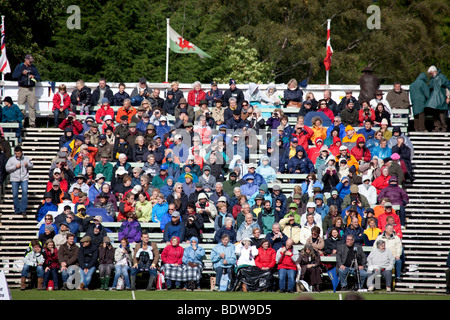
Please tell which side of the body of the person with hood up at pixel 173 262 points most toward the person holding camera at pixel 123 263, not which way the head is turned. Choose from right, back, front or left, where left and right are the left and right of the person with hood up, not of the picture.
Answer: right

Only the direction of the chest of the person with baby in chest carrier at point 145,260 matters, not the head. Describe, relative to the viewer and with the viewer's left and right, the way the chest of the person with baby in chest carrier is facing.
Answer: facing the viewer

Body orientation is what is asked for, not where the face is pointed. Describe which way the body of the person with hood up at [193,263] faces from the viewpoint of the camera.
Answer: toward the camera

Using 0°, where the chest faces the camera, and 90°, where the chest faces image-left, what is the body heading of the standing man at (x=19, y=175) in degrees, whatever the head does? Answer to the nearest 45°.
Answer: approximately 0°

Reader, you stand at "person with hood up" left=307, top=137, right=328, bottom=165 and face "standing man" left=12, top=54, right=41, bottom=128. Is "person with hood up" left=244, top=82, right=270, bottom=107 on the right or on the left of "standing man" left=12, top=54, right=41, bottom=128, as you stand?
right

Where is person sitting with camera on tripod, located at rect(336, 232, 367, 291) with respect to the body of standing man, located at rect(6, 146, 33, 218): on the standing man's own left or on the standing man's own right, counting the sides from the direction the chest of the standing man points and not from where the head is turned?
on the standing man's own left

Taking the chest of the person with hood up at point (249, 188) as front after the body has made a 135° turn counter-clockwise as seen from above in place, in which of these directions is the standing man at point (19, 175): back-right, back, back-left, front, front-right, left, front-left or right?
back-left

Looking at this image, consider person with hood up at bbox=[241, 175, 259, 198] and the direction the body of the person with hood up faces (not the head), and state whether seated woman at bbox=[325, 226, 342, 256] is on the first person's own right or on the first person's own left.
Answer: on the first person's own left

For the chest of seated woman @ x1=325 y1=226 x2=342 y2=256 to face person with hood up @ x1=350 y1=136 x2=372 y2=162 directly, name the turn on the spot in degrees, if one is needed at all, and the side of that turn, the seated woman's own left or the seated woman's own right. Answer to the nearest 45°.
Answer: approximately 180°

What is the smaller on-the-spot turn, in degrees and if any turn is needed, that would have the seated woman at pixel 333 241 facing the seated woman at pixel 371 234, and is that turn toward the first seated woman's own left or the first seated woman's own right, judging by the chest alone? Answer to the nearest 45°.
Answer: approximately 135° to the first seated woman's own left

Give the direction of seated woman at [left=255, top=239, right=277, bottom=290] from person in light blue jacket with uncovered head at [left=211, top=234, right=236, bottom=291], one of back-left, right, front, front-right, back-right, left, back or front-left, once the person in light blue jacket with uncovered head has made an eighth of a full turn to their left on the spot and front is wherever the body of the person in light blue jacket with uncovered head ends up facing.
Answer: front-left

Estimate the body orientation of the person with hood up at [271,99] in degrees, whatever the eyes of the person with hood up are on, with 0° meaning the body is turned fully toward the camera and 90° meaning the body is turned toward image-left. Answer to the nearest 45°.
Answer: approximately 0°

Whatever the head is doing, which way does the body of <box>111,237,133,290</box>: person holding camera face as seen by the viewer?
toward the camera

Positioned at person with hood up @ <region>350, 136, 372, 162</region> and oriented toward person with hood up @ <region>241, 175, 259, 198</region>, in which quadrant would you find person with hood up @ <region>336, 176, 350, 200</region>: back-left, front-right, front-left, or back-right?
front-left

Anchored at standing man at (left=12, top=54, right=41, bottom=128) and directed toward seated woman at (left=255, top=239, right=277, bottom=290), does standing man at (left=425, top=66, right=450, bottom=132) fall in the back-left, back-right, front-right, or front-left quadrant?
front-left

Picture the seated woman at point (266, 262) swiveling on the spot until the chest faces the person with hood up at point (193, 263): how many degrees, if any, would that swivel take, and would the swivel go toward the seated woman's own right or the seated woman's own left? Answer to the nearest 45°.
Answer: approximately 90° to the seated woman's own right

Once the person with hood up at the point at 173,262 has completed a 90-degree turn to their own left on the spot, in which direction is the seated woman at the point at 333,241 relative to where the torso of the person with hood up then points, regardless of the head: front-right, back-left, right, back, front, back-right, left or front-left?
front
